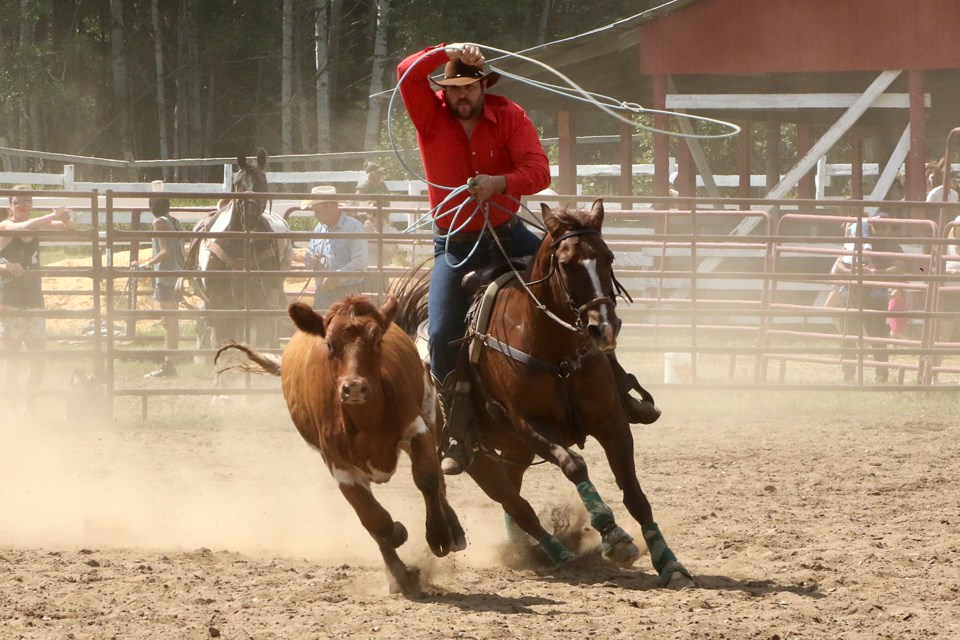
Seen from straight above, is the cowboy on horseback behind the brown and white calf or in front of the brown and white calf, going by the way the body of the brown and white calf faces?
behind

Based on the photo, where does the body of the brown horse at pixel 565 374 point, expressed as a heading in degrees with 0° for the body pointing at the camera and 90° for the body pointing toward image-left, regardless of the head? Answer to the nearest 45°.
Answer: approximately 315°

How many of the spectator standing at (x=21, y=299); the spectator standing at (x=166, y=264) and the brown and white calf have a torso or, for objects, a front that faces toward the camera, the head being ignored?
2

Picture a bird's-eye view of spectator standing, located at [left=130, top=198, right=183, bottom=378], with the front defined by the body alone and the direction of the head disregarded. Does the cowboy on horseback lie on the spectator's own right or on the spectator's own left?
on the spectator's own left

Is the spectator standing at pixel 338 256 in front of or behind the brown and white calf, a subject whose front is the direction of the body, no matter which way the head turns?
behind

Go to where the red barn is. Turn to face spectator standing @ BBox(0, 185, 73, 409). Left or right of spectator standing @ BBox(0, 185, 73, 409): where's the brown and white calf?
left

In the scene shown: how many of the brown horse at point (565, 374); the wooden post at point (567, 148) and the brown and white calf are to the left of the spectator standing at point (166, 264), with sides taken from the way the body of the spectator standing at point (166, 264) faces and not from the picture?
2

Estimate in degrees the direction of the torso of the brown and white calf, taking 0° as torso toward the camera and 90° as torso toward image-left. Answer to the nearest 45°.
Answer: approximately 0°
